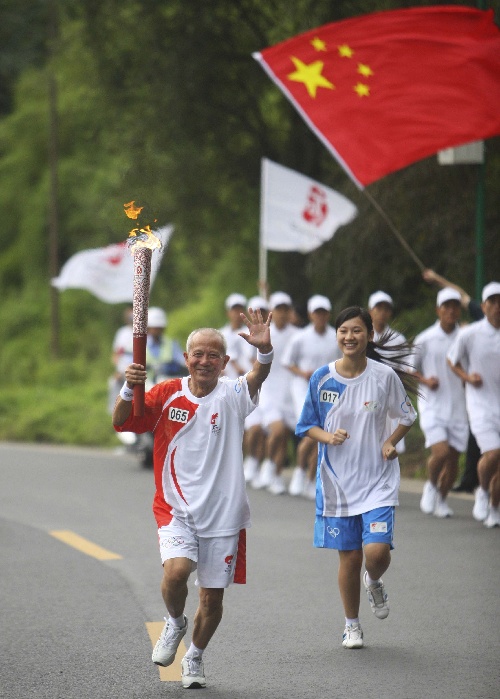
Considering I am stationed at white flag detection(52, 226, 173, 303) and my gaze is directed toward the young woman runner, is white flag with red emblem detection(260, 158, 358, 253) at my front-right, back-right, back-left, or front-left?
front-left

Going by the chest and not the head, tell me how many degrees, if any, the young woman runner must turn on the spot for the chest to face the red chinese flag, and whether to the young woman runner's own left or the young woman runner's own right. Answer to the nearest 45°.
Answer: approximately 180°

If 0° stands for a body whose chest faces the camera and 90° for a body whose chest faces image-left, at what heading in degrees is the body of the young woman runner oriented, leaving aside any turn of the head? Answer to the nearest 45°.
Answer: approximately 0°

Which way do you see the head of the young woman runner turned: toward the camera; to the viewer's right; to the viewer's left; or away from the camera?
toward the camera

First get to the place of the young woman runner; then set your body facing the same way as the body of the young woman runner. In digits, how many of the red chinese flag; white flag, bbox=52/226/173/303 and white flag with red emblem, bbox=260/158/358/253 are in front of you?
0

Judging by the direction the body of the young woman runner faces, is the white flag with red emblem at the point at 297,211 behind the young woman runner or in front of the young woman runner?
behind

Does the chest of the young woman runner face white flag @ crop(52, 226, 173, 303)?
no
